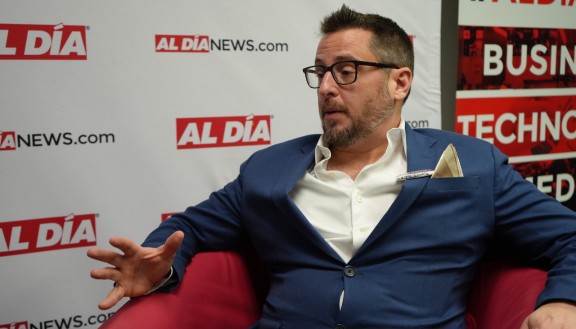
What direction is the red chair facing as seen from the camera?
toward the camera

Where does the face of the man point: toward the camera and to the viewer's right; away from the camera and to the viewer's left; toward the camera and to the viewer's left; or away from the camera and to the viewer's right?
toward the camera and to the viewer's left

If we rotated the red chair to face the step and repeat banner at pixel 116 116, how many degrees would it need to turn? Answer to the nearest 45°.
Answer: approximately 135° to its right

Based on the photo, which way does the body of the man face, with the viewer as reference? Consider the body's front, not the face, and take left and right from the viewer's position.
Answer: facing the viewer

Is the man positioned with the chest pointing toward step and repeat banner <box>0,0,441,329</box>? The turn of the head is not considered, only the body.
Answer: no
